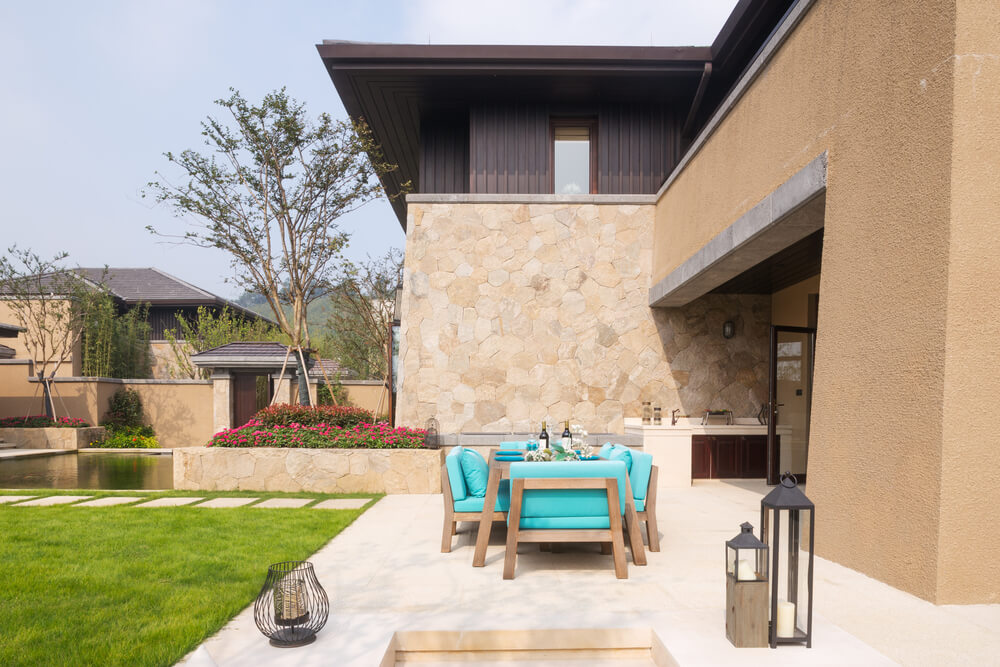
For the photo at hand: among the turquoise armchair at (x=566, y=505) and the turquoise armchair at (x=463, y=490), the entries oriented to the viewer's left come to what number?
0

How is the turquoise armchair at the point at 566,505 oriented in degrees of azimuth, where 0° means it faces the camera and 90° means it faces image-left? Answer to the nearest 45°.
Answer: approximately 180°

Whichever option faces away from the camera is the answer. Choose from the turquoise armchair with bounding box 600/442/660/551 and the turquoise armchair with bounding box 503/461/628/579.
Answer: the turquoise armchair with bounding box 503/461/628/579

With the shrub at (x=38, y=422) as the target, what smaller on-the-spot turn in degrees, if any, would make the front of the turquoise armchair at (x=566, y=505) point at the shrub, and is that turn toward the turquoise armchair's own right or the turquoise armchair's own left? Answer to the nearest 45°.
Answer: approximately 45° to the turquoise armchair's own left

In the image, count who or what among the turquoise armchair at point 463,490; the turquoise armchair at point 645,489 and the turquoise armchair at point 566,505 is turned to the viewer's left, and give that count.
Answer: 1

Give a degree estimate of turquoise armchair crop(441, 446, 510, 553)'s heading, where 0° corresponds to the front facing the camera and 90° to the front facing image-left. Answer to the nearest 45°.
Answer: approximately 270°

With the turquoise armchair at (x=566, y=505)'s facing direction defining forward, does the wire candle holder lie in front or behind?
behind

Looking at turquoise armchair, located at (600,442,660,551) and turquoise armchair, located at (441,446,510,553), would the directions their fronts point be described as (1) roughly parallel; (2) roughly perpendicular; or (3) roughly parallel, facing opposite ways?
roughly parallel, facing opposite ways

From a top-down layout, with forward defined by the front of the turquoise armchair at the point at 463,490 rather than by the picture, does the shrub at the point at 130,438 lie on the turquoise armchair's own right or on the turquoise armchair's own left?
on the turquoise armchair's own left

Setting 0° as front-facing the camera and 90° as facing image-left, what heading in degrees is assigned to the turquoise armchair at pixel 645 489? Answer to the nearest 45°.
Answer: approximately 90°
